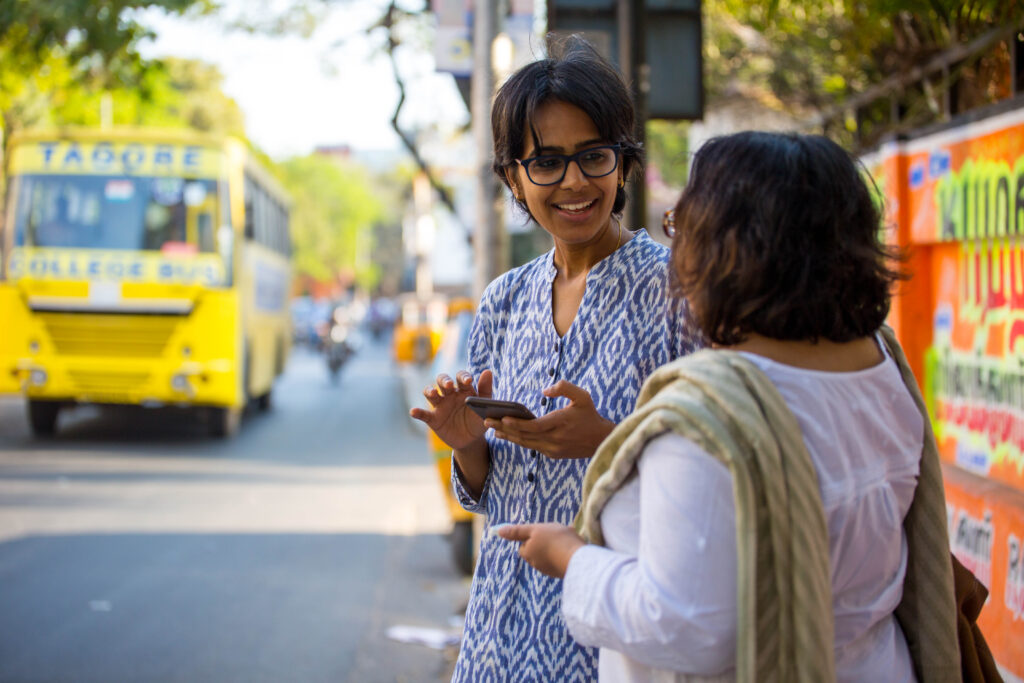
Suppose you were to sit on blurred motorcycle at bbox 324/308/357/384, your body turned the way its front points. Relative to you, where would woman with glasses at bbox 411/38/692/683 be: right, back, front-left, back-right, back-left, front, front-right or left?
front

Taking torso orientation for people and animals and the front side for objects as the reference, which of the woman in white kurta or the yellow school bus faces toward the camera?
the yellow school bus

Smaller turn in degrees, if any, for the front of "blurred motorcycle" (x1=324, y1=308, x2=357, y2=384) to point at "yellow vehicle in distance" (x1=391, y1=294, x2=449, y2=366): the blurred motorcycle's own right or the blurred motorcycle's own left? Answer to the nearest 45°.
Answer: approximately 135° to the blurred motorcycle's own left

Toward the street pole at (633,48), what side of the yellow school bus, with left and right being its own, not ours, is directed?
front

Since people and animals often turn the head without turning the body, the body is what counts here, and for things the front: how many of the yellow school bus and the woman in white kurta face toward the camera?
1

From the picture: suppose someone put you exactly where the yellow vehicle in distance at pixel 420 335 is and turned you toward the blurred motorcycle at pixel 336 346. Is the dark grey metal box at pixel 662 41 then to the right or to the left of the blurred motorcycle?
left

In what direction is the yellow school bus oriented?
toward the camera

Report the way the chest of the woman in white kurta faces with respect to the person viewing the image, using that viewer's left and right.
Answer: facing away from the viewer and to the left of the viewer

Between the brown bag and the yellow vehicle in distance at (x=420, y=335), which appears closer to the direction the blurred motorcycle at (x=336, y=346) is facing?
the brown bag

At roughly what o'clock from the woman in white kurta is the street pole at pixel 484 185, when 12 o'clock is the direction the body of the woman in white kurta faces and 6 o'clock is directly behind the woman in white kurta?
The street pole is roughly at 1 o'clock from the woman in white kurta.

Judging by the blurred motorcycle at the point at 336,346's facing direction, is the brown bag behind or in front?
in front

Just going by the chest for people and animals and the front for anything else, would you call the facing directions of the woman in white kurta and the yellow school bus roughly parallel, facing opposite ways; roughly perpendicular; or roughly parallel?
roughly parallel, facing opposite ways

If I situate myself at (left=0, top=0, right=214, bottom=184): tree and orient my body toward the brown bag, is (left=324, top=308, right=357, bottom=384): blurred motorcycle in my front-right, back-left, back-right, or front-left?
back-left

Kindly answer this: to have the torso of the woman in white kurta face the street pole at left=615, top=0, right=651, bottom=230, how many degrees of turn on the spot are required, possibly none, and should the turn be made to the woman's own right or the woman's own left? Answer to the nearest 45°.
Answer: approximately 45° to the woman's own right

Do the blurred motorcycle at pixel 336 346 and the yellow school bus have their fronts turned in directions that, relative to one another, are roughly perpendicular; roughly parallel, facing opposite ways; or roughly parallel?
roughly parallel

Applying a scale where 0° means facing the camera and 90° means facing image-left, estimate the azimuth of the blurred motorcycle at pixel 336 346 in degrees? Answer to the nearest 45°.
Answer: approximately 0°

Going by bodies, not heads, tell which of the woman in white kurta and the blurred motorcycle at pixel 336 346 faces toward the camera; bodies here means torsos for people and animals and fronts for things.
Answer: the blurred motorcycle

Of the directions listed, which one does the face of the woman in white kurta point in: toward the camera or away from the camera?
away from the camera
